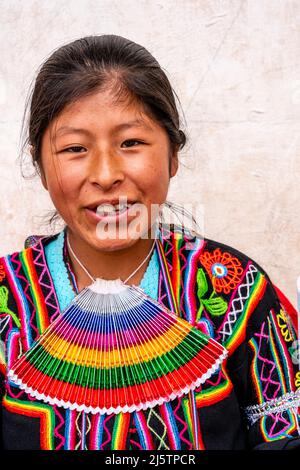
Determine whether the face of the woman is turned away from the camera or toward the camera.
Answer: toward the camera

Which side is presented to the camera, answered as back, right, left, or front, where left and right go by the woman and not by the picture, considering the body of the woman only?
front
